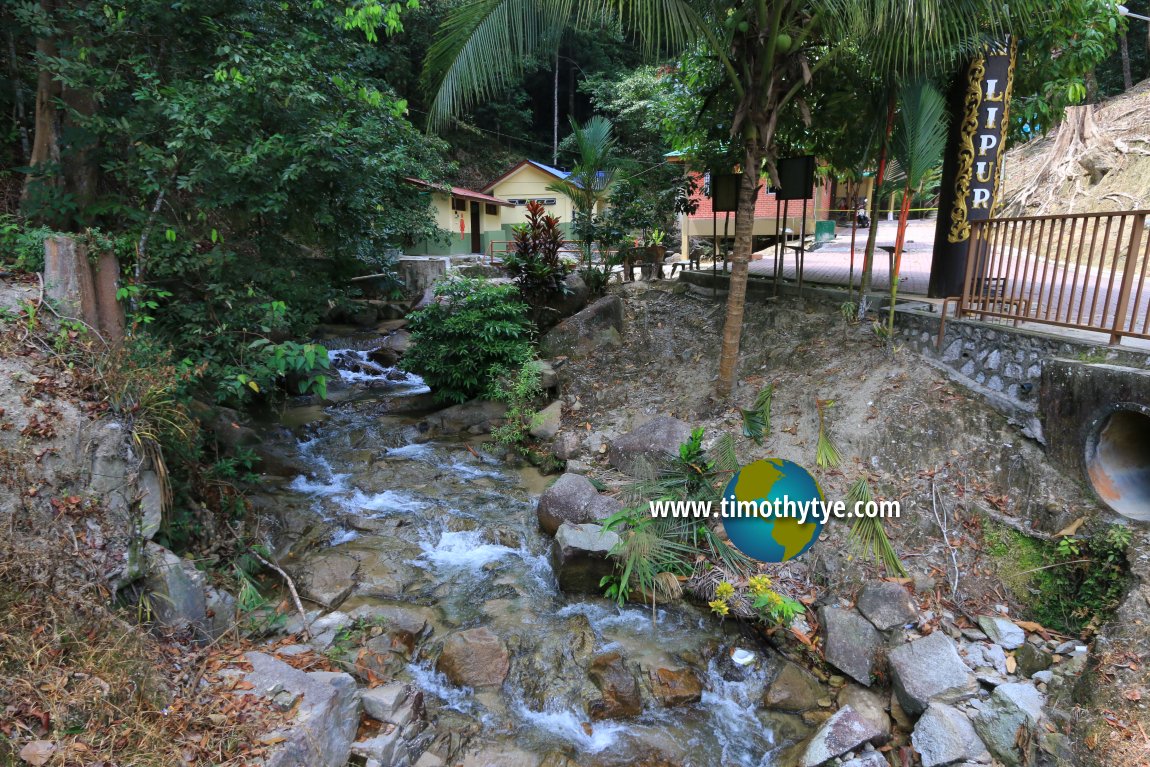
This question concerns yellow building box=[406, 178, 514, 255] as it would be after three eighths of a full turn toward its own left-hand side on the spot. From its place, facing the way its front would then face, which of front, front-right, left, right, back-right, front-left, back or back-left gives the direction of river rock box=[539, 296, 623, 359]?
back

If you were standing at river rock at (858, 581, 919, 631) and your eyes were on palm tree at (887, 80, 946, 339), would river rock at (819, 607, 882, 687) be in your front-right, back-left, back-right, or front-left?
back-left

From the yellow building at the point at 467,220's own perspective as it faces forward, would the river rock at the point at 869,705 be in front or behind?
in front

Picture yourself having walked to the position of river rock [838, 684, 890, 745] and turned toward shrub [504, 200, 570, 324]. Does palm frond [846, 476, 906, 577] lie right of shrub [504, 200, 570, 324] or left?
right

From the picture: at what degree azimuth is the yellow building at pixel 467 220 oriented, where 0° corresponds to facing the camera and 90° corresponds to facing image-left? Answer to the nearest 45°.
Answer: approximately 315°

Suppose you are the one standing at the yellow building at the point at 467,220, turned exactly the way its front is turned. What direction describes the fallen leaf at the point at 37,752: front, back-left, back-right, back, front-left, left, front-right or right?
front-right

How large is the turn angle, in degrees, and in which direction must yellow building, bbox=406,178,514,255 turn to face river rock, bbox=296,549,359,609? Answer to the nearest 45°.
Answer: approximately 45° to its right

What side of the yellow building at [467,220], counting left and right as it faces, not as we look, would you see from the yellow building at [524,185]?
left

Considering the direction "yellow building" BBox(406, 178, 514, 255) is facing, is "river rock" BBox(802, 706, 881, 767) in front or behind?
in front

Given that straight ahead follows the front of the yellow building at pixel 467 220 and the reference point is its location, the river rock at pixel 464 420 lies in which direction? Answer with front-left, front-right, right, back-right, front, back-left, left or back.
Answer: front-right

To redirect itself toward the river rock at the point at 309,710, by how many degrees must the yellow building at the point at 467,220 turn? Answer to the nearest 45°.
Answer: approximately 45° to its right

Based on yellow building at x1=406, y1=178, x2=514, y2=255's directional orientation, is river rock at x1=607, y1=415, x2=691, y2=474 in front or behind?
in front
